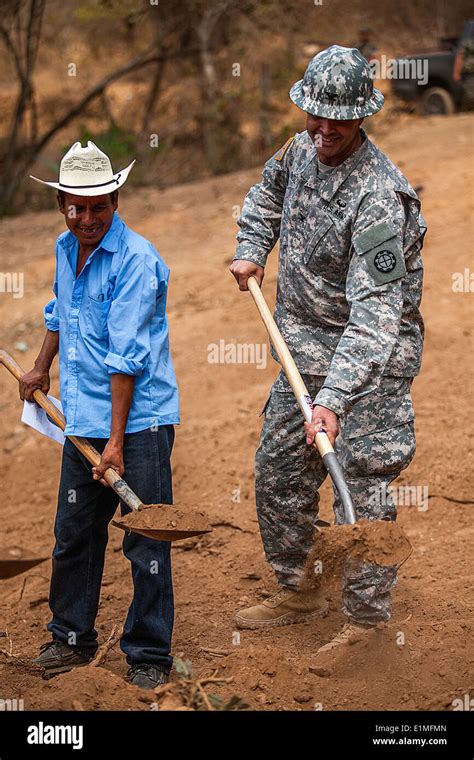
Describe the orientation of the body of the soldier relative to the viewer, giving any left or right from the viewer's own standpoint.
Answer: facing the viewer and to the left of the viewer

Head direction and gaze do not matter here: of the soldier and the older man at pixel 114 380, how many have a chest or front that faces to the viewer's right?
0

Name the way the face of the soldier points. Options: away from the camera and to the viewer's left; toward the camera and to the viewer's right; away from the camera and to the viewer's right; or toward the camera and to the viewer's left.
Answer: toward the camera and to the viewer's left
